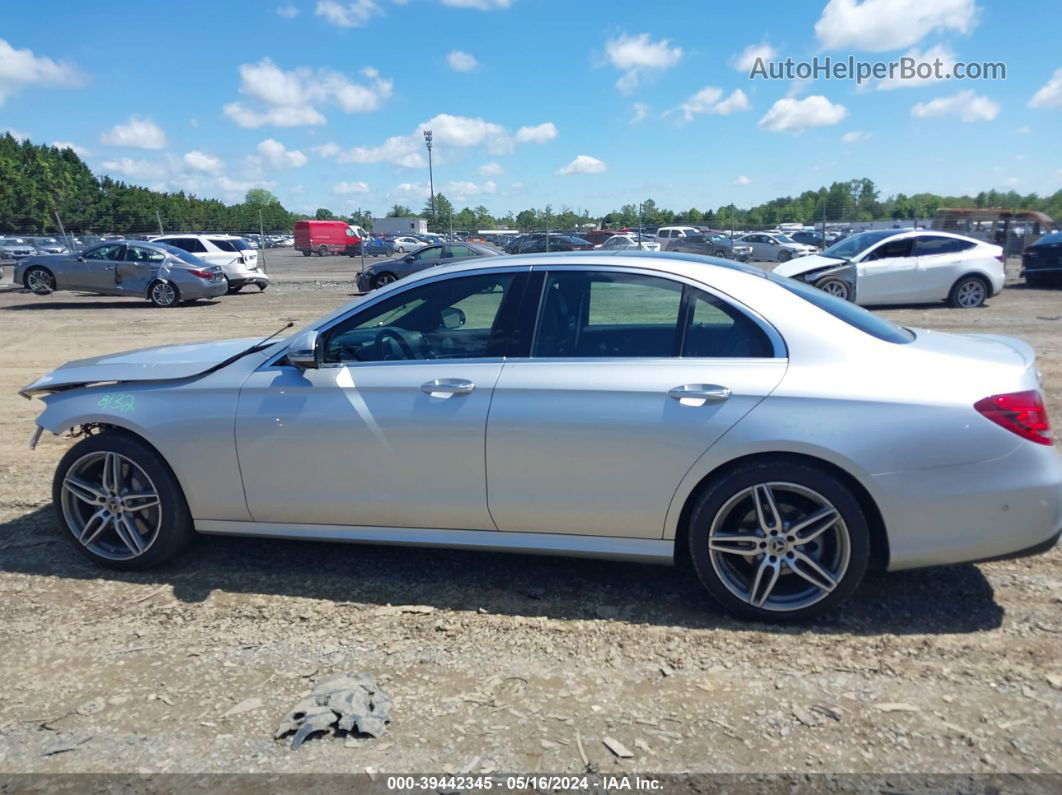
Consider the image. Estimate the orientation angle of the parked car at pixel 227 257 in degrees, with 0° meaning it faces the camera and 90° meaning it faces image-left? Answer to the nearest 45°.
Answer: approximately 135°

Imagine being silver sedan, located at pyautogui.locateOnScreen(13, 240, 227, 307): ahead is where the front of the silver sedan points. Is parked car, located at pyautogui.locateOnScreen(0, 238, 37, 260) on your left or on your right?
on your right

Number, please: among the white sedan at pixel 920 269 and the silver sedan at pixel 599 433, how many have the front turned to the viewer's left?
2

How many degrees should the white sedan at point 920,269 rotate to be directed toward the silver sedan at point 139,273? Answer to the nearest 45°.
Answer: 0° — it already faces it

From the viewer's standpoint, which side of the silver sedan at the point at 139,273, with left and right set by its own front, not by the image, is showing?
left

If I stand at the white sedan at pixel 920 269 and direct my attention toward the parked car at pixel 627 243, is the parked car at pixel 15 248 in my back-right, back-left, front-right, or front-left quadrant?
front-left

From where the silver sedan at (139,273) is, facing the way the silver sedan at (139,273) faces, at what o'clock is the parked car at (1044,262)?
The parked car is roughly at 5 o'clock from the silver sedan.

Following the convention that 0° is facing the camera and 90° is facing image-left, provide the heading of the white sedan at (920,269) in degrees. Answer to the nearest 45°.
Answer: approximately 90°

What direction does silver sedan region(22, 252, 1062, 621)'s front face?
to the viewer's left

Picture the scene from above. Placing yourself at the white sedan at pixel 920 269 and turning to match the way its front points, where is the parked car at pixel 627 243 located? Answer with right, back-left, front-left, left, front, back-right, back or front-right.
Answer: front-right

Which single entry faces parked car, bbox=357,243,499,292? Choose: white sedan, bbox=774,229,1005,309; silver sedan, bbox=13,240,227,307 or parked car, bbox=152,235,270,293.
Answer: the white sedan

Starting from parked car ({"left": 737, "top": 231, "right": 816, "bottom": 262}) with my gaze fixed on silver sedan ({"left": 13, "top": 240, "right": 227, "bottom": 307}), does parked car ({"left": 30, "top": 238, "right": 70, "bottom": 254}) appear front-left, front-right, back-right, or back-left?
front-right

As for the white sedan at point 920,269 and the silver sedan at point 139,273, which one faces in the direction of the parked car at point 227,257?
the white sedan

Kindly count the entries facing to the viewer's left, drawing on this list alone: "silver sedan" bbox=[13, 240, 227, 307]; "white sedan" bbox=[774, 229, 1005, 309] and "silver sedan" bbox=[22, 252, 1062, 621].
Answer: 3

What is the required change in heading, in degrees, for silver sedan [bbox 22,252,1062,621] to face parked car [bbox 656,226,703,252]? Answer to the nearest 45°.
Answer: approximately 90° to its right

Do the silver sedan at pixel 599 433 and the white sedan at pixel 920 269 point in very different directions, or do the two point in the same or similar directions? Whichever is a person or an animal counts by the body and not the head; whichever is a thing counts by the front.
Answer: same or similar directions

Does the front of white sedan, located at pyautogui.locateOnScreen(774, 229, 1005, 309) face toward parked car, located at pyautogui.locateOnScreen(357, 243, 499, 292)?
yes

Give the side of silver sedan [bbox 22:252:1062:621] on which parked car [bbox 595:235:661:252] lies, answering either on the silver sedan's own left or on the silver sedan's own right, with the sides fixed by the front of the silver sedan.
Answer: on the silver sedan's own right
